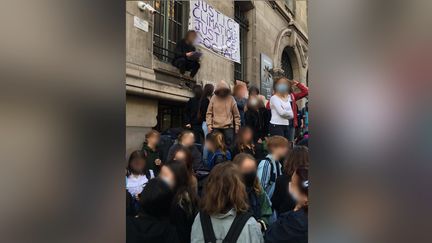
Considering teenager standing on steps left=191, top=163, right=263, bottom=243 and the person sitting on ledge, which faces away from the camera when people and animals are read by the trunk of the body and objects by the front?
the teenager standing on steps

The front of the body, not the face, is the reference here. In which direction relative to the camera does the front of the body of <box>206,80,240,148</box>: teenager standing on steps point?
toward the camera

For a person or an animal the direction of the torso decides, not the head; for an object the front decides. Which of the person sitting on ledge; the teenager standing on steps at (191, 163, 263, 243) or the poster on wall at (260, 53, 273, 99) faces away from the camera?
the teenager standing on steps

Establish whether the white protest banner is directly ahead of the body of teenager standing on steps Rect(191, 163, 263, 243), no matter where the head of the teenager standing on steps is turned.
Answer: yes

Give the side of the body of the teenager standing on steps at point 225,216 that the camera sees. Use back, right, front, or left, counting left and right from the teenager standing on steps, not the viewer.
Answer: back

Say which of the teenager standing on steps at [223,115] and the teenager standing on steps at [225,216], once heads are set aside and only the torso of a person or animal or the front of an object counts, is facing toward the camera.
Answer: the teenager standing on steps at [223,115]

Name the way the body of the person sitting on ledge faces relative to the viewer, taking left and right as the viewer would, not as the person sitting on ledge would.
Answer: facing the viewer and to the right of the viewer

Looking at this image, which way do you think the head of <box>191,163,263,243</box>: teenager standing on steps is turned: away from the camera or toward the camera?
away from the camera

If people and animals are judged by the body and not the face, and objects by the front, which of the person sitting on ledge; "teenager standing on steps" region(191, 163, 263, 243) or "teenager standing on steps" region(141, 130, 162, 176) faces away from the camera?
"teenager standing on steps" region(191, 163, 263, 243)

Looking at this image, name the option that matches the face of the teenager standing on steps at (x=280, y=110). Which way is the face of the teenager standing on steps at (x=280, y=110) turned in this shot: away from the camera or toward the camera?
toward the camera

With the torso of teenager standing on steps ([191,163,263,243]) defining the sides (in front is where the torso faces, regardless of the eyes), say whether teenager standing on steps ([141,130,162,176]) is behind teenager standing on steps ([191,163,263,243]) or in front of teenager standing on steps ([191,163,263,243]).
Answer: in front

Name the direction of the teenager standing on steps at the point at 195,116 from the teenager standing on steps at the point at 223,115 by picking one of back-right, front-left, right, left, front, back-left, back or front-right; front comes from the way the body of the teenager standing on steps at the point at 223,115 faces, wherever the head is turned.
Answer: back-right

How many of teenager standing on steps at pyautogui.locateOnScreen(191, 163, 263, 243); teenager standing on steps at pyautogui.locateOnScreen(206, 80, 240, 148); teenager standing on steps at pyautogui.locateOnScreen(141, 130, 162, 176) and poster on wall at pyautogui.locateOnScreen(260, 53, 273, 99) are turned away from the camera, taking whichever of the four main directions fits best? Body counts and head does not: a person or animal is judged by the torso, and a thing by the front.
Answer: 1

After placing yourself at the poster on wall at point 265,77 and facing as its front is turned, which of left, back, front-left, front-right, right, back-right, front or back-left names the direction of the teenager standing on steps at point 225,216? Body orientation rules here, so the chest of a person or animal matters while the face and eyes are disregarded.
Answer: front-right

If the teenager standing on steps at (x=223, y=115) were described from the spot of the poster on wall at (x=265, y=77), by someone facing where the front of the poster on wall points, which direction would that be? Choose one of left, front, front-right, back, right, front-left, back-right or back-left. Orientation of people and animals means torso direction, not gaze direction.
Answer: front-right

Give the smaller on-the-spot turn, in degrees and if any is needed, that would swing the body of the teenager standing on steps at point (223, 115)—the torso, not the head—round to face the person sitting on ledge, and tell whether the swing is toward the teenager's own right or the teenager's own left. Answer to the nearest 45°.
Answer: approximately 135° to the teenager's own right
